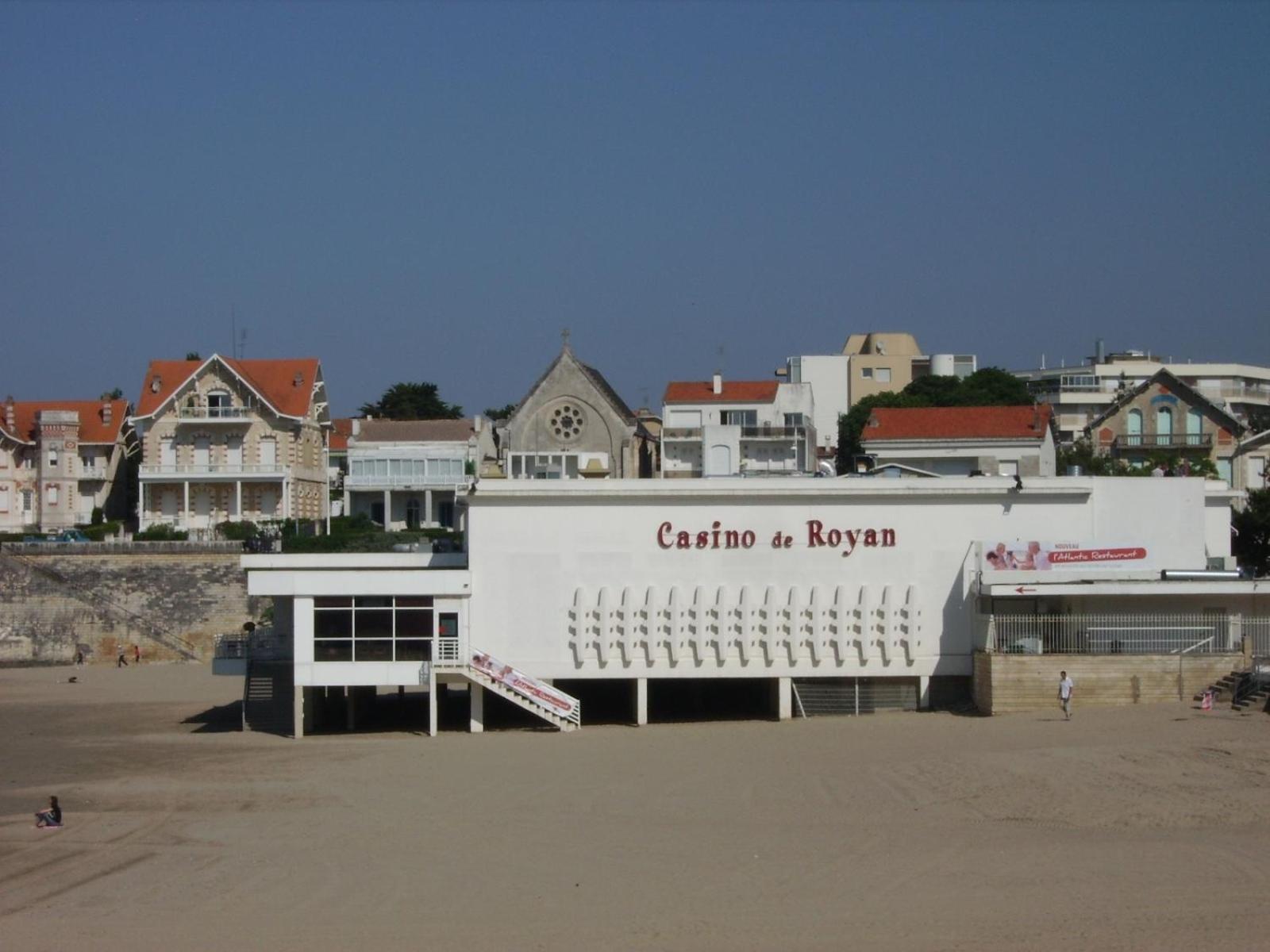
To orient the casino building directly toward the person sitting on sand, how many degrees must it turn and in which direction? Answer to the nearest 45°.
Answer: approximately 45° to its right

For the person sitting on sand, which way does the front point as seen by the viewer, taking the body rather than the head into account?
to the viewer's left

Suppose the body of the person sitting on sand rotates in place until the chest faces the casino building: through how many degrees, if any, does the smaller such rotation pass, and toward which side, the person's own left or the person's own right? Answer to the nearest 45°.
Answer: approximately 180°

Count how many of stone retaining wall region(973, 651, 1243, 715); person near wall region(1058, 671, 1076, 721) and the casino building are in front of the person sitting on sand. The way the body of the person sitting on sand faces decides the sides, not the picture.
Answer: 0

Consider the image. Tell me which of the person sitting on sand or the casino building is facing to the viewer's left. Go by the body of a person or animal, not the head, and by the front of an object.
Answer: the person sitting on sand

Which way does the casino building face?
toward the camera

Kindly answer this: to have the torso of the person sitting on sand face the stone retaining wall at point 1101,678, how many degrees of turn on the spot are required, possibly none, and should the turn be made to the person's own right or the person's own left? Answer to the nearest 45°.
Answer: approximately 180°

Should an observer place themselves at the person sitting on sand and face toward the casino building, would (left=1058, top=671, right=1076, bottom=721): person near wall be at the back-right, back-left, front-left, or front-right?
front-right

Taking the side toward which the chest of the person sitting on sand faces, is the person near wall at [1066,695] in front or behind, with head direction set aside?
behind

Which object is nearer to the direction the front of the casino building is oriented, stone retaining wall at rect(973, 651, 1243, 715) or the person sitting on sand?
the person sitting on sand
